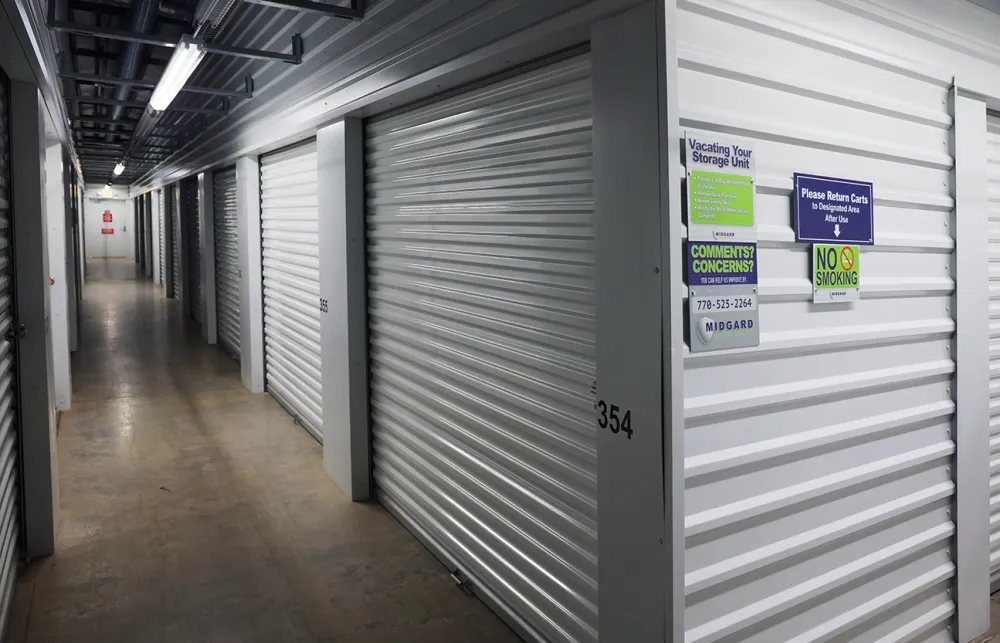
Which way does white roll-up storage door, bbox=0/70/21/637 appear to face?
to the viewer's right

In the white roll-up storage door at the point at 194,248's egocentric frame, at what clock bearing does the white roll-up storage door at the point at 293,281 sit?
the white roll-up storage door at the point at 293,281 is roughly at 9 o'clock from the white roll-up storage door at the point at 194,248.

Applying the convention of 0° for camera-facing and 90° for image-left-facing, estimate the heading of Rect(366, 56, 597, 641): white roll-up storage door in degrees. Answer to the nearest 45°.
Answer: approximately 45°

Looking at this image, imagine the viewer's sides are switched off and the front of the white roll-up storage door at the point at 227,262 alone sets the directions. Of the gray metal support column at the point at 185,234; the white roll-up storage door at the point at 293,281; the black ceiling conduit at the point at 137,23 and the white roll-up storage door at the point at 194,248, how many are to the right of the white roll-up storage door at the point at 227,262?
2

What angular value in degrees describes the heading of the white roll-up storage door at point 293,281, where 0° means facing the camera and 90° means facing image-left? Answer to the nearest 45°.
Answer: approximately 90°

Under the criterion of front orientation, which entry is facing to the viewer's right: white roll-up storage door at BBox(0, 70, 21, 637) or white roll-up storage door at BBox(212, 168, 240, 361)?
white roll-up storage door at BBox(0, 70, 21, 637)

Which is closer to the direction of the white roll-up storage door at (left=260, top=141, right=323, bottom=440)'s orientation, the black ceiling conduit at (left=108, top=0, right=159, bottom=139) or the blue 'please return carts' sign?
the black ceiling conduit

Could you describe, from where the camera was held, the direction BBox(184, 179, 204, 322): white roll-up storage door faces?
facing to the left of the viewer
